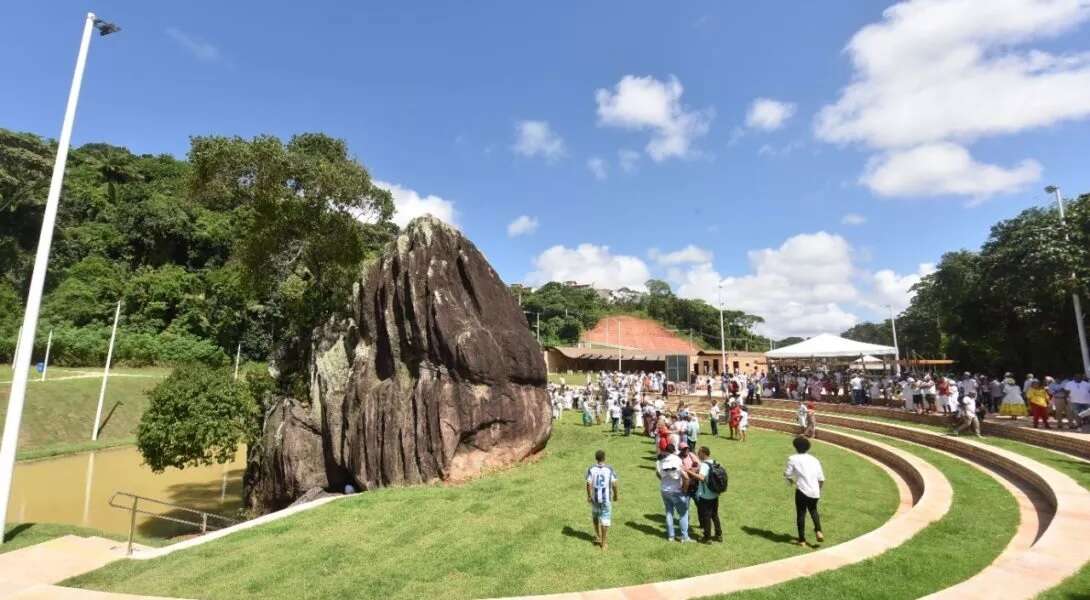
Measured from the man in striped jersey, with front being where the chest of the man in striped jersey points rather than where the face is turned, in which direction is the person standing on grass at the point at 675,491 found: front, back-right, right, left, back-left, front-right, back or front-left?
right

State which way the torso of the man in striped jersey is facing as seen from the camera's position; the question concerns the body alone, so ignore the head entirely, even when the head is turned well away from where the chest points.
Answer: away from the camera

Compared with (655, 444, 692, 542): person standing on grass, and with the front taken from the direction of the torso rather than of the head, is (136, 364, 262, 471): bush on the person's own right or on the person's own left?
on the person's own left

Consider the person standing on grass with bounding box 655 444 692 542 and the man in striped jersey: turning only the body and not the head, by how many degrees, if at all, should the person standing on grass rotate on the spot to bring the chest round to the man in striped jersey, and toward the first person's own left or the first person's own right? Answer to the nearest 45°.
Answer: approximately 90° to the first person's own left

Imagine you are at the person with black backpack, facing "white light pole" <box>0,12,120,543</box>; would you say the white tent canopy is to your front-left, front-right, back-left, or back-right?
back-right

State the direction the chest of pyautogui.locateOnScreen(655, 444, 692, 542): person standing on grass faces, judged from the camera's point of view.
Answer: away from the camera

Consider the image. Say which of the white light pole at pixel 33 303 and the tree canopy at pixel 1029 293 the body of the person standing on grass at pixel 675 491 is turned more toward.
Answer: the tree canopy

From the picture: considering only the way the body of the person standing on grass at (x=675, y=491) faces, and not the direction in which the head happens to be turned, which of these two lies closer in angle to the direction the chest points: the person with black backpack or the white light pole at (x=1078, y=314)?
the white light pole

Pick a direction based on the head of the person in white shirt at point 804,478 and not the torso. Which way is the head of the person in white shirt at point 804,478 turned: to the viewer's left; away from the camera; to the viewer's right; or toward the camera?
away from the camera
